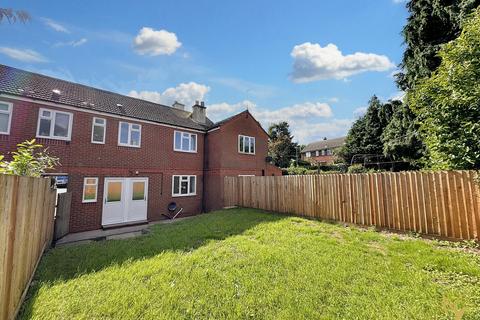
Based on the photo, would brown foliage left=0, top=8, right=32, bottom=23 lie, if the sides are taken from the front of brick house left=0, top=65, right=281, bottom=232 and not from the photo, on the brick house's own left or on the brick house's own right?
on the brick house's own right

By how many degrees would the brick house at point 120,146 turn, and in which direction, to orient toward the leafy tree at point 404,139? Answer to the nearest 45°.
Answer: approximately 45° to its left

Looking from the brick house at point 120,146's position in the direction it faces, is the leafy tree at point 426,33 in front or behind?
in front

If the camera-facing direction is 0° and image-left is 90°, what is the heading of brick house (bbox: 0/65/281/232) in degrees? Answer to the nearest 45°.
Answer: approximately 315°

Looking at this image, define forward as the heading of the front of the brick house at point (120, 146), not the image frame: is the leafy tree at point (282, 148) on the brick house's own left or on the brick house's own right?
on the brick house's own left
